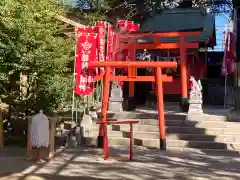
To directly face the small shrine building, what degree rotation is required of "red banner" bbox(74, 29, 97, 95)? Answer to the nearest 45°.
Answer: approximately 135° to its left

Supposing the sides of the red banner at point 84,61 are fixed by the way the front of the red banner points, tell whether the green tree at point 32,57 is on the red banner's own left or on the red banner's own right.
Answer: on the red banner's own right

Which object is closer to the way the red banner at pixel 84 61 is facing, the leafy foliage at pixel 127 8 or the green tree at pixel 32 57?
the green tree

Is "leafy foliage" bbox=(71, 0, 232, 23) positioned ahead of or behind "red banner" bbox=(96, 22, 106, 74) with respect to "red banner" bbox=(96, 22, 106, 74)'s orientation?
behind

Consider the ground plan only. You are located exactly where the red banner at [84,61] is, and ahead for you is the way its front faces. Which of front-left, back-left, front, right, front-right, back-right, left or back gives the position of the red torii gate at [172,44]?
back-left

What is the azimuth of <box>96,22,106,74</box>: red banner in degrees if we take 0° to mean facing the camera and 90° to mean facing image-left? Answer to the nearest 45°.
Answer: approximately 0°

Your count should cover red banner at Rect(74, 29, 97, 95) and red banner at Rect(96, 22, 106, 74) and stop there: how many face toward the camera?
2

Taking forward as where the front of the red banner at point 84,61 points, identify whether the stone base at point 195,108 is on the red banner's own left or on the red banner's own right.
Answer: on the red banner's own left

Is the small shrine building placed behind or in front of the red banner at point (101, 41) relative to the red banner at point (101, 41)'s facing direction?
behind
